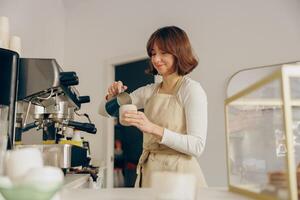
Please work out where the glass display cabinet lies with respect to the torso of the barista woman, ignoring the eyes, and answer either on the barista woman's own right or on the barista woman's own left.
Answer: on the barista woman's own left

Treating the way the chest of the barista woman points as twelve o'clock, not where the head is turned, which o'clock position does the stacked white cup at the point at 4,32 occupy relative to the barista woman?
The stacked white cup is roughly at 2 o'clock from the barista woman.

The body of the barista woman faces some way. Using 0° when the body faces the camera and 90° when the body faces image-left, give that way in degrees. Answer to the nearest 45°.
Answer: approximately 45°

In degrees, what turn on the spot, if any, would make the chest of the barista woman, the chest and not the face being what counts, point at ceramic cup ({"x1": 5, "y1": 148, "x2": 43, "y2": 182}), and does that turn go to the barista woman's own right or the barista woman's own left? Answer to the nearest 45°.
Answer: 0° — they already face it
